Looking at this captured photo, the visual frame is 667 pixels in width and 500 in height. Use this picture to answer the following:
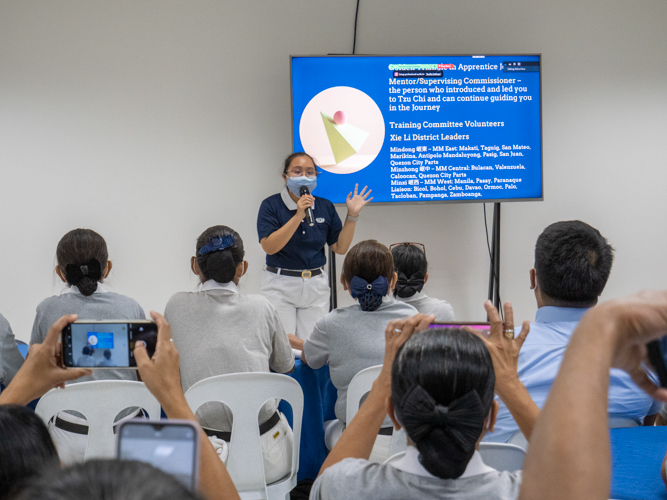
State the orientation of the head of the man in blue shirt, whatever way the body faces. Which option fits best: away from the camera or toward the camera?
away from the camera

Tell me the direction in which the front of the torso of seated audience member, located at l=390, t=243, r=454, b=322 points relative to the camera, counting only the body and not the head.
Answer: away from the camera

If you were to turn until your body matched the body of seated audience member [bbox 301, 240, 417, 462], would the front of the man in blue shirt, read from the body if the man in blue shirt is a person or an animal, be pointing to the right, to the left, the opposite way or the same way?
the same way

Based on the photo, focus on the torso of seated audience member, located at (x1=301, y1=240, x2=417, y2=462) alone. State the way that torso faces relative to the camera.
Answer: away from the camera

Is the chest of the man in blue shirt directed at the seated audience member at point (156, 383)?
no

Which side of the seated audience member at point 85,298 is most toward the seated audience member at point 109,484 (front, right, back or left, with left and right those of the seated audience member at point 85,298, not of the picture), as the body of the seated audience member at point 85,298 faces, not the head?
back

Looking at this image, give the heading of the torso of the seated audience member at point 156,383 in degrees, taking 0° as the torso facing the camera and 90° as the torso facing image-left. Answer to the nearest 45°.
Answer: approximately 180°

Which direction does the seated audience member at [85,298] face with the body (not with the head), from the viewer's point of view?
away from the camera

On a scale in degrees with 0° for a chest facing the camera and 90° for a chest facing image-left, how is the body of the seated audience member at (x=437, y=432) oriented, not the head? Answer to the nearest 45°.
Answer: approximately 180°

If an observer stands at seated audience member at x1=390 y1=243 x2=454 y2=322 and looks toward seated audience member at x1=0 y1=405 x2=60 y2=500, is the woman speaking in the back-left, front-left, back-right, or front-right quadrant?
back-right

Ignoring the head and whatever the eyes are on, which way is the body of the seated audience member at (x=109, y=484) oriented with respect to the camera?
away from the camera

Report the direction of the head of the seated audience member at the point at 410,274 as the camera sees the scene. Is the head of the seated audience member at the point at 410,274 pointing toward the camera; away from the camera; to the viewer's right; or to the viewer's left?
away from the camera

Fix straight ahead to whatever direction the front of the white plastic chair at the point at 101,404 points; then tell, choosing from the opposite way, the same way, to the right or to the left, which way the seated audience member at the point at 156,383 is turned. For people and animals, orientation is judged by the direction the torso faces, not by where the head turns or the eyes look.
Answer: the same way

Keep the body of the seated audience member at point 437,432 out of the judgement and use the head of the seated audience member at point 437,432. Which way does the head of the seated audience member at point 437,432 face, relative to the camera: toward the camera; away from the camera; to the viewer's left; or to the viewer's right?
away from the camera

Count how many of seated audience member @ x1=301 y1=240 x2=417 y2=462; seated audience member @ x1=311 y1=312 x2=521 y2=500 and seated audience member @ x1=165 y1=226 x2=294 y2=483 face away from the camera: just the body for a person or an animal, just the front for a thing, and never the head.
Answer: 3

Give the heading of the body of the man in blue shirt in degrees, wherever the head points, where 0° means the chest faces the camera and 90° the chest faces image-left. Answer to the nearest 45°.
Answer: approximately 180°

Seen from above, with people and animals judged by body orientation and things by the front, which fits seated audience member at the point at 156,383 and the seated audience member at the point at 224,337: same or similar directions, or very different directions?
same or similar directions
